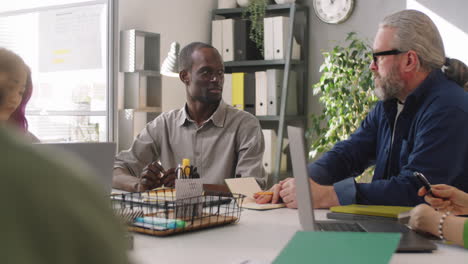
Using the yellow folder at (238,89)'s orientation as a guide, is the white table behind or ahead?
ahead

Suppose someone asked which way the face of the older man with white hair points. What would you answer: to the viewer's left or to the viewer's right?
to the viewer's left

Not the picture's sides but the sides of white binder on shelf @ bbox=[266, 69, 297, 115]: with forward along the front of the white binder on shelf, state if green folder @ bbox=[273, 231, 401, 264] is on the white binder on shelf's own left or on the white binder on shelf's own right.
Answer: on the white binder on shelf's own left

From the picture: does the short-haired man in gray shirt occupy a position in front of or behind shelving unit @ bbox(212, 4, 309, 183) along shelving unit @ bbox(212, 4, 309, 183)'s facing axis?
in front

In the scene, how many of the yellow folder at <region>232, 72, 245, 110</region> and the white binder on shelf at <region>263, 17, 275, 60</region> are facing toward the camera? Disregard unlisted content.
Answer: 2

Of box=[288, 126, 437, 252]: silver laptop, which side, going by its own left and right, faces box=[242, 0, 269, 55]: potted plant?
left

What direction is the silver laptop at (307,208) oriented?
to the viewer's right

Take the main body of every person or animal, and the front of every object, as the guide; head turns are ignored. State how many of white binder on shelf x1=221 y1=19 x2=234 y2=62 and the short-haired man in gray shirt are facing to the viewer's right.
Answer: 0
